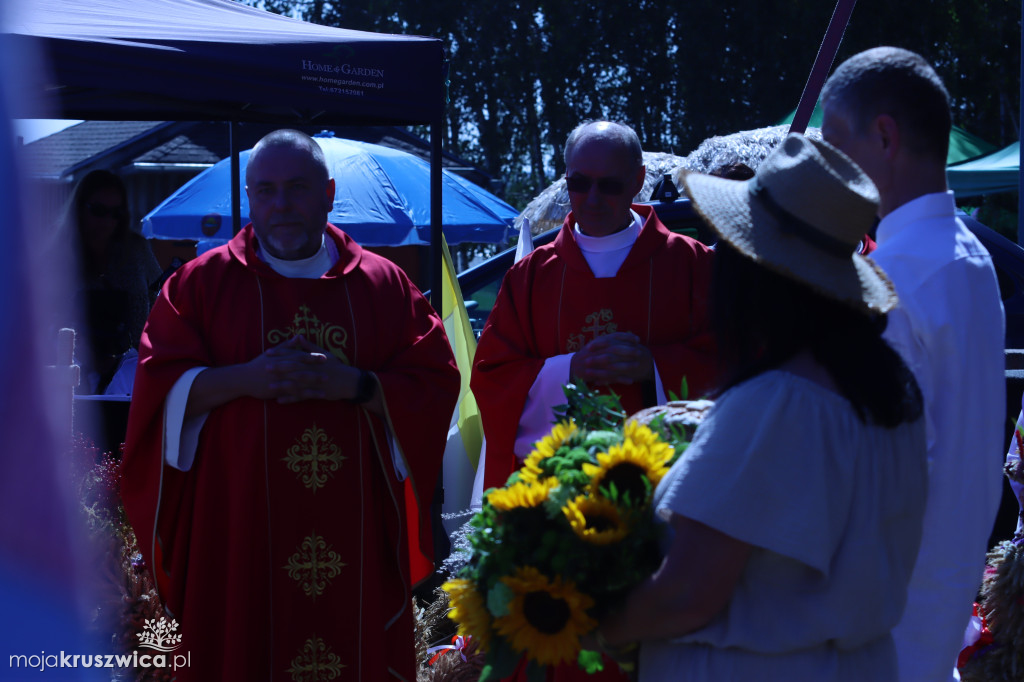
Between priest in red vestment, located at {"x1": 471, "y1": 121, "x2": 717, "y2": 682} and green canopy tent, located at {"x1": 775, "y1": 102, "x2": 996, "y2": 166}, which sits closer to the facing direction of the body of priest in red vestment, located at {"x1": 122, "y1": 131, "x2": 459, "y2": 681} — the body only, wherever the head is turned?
the priest in red vestment

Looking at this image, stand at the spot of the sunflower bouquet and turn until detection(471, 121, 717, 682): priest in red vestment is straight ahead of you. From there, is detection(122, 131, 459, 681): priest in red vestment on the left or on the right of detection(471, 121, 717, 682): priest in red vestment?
left

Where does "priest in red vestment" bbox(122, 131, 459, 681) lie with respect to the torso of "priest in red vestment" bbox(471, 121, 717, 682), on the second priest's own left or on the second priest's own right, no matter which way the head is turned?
on the second priest's own right

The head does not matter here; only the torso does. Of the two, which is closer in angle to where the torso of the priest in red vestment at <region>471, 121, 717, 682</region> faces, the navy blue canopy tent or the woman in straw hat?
the woman in straw hat

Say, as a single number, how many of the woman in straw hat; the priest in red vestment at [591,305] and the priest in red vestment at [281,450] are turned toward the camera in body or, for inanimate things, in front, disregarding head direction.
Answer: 2

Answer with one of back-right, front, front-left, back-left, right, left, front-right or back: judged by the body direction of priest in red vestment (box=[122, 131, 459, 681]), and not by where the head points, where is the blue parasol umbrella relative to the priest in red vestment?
back

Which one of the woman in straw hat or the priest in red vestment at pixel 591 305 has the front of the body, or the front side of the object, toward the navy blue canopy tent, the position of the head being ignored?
the woman in straw hat

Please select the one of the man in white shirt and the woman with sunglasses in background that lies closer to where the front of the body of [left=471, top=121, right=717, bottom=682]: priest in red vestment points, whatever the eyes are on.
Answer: the man in white shirt

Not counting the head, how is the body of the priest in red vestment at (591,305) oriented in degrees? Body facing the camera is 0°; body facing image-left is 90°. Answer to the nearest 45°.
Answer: approximately 0°

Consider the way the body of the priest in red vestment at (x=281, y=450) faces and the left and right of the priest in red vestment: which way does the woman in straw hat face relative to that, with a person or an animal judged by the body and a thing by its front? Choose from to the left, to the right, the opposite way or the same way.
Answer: the opposite way

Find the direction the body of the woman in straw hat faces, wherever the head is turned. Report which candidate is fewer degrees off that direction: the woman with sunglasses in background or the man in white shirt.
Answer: the woman with sunglasses in background

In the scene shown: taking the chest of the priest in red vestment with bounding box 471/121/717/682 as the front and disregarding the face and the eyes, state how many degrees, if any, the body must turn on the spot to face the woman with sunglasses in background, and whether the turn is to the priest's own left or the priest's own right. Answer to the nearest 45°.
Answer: approximately 135° to the priest's own right
